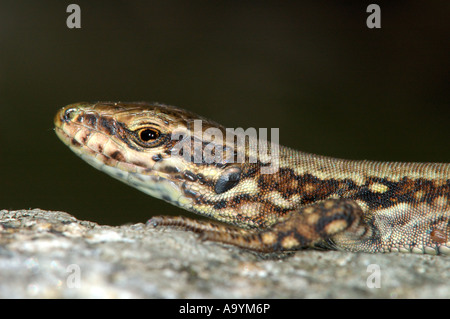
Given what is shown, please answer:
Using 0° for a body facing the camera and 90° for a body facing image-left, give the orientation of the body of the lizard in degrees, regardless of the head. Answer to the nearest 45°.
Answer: approximately 90°
